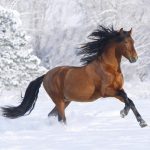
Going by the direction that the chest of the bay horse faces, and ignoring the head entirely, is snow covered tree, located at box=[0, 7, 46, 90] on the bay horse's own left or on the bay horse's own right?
on the bay horse's own left

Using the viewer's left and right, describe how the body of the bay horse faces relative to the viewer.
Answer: facing to the right of the viewer
